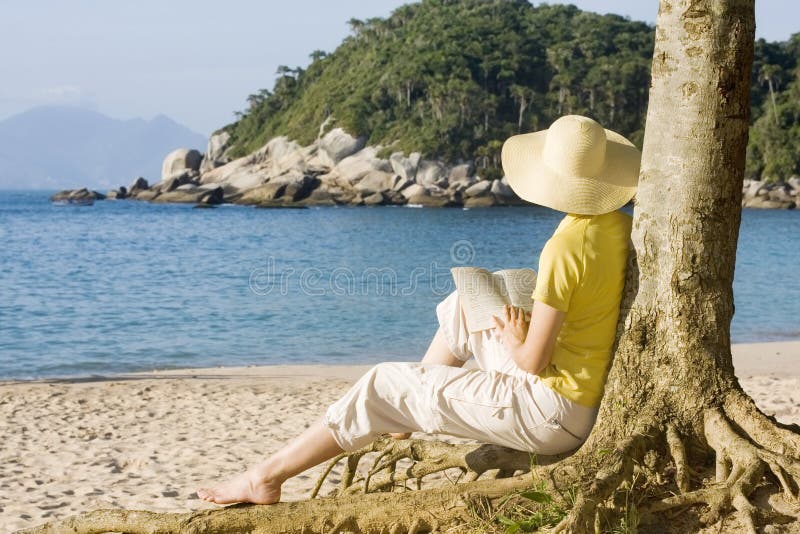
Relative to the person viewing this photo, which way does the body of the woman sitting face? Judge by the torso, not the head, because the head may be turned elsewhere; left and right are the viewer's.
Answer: facing away from the viewer and to the left of the viewer

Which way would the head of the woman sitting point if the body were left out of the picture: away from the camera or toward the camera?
away from the camera
